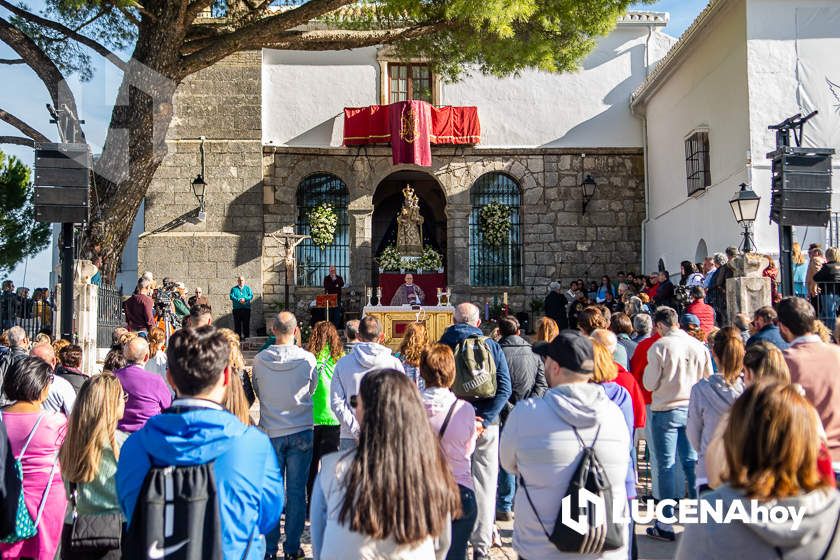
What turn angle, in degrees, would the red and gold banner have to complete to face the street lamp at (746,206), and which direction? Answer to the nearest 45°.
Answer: approximately 45° to its left

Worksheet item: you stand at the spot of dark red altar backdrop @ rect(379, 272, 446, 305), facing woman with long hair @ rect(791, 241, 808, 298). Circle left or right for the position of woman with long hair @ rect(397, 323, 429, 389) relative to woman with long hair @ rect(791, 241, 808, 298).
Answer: right

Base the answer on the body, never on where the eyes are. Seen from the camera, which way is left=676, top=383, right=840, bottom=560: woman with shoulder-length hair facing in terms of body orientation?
away from the camera

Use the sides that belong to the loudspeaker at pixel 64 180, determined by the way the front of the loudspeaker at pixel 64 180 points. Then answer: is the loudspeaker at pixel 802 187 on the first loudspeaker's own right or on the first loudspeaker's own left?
on the first loudspeaker's own left

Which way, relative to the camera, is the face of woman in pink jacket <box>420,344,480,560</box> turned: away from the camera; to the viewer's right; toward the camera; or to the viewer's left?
away from the camera

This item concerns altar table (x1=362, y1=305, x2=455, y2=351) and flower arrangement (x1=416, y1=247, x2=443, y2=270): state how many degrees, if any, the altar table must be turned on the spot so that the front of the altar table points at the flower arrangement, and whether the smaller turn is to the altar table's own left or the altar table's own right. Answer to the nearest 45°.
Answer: approximately 180°

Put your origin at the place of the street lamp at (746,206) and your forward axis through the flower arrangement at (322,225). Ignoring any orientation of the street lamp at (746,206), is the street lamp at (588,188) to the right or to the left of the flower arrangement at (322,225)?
right

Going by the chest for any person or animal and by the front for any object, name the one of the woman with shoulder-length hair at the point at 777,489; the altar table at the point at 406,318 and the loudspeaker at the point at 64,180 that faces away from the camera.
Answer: the woman with shoulder-length hair

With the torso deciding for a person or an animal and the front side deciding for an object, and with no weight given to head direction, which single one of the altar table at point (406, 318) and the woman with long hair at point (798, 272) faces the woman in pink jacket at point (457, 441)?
the altar table

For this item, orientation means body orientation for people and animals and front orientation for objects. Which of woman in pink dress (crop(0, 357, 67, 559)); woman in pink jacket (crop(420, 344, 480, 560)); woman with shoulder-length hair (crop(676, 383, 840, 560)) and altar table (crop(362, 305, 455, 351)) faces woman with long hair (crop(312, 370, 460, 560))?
the altar table

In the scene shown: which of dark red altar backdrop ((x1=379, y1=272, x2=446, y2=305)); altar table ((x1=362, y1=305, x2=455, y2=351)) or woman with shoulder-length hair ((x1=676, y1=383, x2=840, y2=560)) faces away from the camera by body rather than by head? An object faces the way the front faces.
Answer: the woman with shoulder-length hair

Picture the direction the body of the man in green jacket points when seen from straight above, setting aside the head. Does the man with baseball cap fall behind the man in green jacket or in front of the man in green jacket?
in front

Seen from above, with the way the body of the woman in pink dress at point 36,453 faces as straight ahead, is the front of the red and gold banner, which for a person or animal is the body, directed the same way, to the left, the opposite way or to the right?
the opposite way

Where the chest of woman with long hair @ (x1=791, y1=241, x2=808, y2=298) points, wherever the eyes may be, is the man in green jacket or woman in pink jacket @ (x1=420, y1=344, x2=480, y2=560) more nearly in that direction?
the man in green jacket
